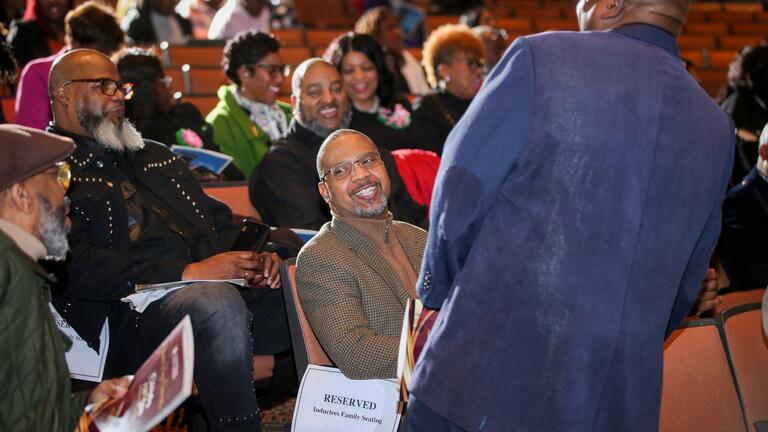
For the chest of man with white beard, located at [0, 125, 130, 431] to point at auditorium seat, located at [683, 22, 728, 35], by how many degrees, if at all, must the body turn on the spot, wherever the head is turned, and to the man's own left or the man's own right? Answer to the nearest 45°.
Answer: approximately 45° to the man's own left

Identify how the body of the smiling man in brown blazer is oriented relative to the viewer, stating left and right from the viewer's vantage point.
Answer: facing the viewer and to the right of the viewer

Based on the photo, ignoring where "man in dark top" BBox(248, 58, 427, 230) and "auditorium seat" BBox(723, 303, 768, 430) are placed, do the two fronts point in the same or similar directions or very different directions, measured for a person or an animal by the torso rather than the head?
same or similar directions

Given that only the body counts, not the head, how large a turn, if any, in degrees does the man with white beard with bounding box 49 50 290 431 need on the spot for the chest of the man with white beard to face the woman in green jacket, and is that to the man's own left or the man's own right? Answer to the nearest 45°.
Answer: approximately 135° to the man's own left

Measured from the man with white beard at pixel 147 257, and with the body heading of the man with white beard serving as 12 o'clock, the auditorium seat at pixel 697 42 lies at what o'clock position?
The auditorium seat is roughly at 9 o'clock from the man with white beard.

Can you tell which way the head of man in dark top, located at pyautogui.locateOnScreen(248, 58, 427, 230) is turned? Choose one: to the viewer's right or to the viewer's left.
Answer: to the viewer's right

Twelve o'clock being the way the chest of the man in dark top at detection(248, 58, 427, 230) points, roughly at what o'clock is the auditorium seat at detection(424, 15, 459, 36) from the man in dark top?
The auditorium seat is roughly at 8 o'clock from the man in dark top.

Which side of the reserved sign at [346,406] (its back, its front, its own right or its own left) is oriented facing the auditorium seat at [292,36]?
back

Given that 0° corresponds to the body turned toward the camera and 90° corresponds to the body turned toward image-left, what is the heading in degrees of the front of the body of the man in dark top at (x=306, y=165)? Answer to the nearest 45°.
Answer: approximately 315°

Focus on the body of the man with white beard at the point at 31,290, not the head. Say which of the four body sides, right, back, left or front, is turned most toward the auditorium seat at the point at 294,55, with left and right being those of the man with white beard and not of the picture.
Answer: left

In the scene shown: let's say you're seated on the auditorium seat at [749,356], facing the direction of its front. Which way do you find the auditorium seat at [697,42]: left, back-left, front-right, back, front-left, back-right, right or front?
back-left

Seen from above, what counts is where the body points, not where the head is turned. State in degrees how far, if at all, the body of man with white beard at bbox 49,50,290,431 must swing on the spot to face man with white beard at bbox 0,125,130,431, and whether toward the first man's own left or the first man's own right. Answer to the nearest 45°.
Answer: approximately 45° to the first man's own right

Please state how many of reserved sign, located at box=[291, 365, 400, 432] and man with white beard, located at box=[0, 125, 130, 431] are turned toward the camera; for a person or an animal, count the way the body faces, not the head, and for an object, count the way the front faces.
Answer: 1

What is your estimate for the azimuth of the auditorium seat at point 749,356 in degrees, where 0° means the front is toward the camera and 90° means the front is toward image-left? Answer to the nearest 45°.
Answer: approximately 315°

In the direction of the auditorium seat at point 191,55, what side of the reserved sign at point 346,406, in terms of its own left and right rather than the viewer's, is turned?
back

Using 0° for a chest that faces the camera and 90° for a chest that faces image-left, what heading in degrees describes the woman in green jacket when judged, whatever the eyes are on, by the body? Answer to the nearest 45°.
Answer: approximately 315°

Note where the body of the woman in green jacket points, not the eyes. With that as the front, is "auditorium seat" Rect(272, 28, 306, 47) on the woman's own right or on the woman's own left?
on the woman's own left

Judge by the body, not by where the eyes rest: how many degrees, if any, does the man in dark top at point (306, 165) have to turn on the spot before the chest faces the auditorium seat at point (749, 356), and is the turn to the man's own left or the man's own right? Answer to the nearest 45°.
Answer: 0° — they already face it

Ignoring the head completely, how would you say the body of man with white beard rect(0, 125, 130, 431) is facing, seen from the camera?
to the viewer's right

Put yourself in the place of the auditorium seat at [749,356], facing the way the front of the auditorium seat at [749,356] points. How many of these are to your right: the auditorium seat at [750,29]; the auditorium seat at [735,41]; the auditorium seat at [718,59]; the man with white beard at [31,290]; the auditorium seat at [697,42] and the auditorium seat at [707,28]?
1

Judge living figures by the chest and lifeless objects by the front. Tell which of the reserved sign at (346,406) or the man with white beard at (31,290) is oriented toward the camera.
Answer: the reserved sign
